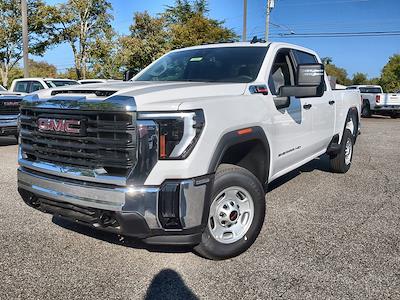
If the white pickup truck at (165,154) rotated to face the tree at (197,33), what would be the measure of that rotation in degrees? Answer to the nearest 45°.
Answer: approximately 135° to its right

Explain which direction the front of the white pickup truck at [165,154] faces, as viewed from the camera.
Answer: facing the viewer and to the left of the viewer

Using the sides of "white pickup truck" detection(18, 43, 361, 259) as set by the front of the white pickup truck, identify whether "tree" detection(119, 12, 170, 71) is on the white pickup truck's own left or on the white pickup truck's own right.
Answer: on the white pickup truck's own right

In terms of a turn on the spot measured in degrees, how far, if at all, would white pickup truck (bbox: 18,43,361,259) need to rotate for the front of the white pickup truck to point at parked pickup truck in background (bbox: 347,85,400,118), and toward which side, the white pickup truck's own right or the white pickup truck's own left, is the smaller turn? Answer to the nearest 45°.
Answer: approximately 180°

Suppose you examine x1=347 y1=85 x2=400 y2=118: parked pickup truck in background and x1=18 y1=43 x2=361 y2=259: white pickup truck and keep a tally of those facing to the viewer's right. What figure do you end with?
0

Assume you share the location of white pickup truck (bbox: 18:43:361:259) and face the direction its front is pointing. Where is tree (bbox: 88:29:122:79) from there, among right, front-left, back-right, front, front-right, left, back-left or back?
back-right
